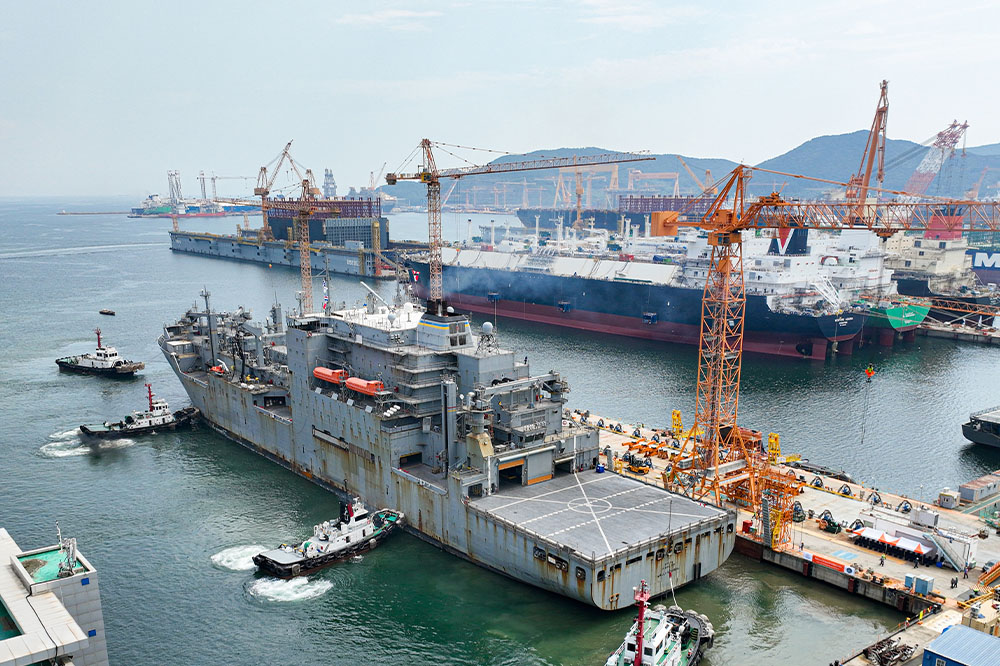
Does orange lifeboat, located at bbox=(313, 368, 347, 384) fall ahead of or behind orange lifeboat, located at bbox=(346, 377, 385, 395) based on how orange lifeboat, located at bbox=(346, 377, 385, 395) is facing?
ahead

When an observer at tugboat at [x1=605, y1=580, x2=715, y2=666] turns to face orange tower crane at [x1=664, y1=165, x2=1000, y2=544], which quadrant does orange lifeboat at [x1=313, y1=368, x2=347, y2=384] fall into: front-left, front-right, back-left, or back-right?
front-left

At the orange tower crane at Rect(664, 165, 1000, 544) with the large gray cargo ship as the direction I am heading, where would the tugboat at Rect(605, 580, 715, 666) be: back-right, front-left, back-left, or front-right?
front-left

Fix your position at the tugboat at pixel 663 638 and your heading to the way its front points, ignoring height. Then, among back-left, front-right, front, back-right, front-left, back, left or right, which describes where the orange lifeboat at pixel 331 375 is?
left

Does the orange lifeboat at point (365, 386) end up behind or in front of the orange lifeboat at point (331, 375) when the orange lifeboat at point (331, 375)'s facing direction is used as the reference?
behind

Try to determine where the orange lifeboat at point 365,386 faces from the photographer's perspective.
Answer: facing away from the viewer and to the left of the viewer

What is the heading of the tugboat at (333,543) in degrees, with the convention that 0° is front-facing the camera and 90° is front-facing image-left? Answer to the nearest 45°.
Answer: approximately 225°

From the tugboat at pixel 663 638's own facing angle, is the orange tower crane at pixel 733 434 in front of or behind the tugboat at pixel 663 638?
in front

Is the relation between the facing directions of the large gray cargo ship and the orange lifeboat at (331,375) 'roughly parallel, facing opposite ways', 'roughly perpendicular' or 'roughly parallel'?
roughly parallel

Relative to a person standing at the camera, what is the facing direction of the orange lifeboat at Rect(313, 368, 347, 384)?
facing away from the viewer and to the left of the viewer

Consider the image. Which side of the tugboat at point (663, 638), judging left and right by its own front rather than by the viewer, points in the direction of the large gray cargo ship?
left

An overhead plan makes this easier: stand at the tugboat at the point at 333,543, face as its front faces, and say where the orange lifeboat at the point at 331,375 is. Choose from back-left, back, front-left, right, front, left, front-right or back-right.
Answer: front-left

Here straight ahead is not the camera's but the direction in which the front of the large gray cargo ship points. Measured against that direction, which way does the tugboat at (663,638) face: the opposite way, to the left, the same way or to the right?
to the right

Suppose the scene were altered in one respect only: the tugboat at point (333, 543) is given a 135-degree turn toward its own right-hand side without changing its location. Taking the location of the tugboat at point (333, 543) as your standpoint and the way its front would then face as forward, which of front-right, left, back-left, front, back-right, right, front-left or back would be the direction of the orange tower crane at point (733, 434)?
left

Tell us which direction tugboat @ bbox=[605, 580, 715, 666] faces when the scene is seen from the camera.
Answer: facing away from the viewer and to the right of the viewer

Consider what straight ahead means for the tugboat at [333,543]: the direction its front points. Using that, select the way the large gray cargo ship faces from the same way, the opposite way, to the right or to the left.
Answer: to the left

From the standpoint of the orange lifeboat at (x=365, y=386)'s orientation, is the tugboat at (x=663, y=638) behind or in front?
behind
